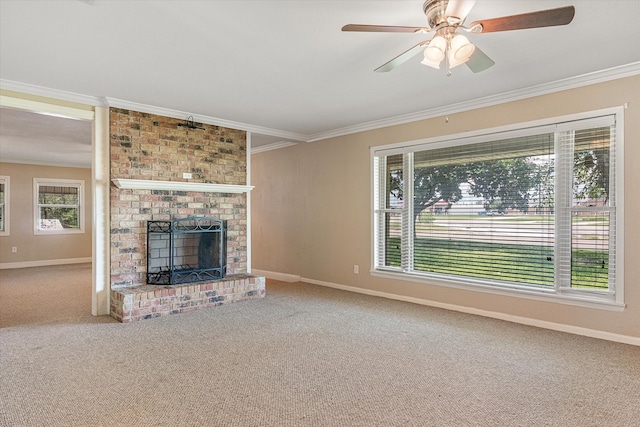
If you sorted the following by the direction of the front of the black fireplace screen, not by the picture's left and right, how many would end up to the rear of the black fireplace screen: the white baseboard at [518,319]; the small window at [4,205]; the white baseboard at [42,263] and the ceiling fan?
2

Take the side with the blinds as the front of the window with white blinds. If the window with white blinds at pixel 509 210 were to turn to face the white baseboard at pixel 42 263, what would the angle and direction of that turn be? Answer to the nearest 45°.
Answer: approximately 45° to its right

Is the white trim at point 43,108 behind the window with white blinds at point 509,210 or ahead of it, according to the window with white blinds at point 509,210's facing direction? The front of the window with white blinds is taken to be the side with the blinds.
ahead

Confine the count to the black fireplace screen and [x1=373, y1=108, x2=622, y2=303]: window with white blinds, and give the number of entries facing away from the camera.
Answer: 0

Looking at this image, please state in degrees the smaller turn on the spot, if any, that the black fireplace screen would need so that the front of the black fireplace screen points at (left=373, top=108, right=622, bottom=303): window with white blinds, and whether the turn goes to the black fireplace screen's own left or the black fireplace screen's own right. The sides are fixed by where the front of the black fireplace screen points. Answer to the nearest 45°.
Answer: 0° — it already faces it

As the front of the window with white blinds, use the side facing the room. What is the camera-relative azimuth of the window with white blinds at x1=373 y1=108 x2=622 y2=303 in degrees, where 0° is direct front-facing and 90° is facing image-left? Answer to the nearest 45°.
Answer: approximately 45°

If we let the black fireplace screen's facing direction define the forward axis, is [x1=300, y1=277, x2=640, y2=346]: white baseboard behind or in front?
in front

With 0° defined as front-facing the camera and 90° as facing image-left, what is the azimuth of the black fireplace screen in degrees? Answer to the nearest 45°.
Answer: approximately 315°

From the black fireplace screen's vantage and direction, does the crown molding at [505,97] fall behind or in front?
in front
